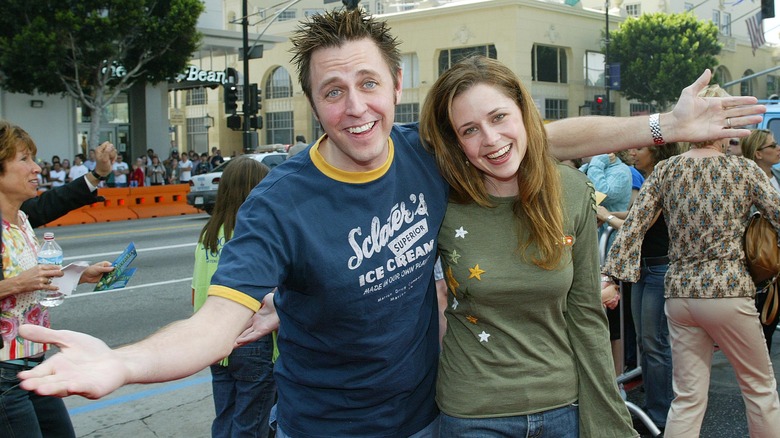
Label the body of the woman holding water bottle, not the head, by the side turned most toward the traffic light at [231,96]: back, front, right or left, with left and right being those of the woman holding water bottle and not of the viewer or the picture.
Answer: left

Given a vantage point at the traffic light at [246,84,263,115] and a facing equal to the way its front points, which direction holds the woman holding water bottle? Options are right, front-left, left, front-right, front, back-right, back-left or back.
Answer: right

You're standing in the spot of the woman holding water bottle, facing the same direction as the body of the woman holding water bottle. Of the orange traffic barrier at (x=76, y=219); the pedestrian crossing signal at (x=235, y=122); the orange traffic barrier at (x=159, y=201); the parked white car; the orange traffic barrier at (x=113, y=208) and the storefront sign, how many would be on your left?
6
